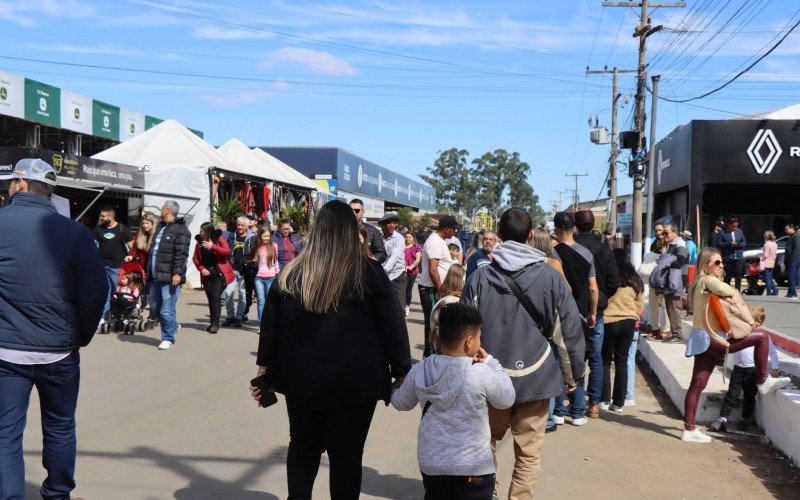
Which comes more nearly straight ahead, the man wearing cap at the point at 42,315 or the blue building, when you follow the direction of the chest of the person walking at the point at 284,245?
the man wearing cap

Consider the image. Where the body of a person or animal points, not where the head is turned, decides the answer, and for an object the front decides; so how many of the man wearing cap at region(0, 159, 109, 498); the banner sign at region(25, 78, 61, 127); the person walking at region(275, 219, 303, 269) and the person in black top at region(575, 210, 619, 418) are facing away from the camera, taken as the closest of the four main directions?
2

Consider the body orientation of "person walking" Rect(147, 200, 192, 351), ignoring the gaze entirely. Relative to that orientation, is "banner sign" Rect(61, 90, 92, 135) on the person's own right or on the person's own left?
on the person's own right

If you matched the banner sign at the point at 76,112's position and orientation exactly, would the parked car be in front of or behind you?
in front

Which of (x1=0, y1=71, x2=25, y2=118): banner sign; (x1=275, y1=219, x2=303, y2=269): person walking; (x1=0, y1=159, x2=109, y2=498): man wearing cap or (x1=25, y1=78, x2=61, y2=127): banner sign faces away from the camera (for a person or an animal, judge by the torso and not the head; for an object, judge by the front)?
the man wearing cap

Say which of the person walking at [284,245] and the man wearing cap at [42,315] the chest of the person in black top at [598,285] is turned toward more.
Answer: the person walking

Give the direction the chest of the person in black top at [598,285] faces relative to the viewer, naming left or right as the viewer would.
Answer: facing away from the viewer

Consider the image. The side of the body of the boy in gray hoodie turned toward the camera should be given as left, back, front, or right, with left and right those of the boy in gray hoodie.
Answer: back

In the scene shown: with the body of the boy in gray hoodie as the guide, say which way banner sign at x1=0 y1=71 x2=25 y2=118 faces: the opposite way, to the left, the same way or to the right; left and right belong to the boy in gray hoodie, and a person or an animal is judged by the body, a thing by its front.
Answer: to the right

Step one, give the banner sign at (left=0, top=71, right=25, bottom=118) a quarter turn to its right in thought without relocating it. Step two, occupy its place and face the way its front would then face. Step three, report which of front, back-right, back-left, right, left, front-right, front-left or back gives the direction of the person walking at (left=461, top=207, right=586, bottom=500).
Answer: front-left

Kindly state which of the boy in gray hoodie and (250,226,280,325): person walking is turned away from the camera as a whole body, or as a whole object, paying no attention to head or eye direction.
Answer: the boy in gray hoodie

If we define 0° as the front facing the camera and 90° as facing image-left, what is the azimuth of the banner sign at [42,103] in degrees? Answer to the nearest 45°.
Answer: approximately 315°

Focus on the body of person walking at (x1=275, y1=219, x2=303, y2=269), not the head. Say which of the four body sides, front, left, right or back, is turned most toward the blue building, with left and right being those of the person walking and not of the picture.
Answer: back

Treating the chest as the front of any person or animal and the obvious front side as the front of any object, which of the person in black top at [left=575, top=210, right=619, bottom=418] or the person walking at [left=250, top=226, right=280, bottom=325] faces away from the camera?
the person in black top at [left=575, top=210, right=619, bottom=418]

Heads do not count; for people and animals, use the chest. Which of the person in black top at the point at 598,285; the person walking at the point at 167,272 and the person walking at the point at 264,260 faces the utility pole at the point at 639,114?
the person in black top at the point at 598,285

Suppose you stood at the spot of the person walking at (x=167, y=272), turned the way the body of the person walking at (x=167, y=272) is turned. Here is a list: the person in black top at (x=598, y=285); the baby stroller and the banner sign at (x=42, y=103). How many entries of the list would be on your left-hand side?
1

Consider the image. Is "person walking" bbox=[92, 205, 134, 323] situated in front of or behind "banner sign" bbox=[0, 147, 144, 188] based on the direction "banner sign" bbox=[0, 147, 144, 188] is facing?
in front
